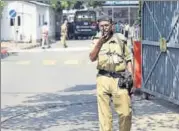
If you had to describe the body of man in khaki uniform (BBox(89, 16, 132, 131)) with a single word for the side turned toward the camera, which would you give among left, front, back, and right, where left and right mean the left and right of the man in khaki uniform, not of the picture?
front
